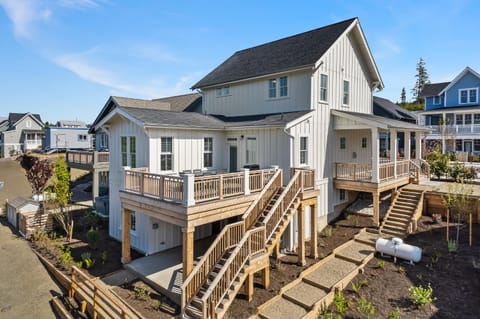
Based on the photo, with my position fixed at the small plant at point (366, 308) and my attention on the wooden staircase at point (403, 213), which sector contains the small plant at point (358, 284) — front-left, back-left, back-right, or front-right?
front-left

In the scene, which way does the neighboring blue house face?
toward the camera

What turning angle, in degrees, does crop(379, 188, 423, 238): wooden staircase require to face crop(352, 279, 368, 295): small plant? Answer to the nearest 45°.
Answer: approximately 45° to its left

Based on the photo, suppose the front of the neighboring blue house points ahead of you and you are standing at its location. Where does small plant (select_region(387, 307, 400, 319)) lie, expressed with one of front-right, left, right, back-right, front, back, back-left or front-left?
front

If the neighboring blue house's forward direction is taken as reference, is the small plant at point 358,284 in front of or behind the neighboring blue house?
in front

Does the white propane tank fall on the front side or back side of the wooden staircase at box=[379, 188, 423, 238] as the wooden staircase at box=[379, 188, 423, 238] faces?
on the front side

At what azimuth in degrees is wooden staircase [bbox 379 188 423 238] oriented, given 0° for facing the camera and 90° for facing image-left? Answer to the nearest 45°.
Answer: approximately 45°

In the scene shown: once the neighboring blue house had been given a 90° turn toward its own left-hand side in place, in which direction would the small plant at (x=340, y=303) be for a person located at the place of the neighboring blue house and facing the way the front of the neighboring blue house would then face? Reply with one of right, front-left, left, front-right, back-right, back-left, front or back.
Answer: right

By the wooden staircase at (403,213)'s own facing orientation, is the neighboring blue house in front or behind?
behind

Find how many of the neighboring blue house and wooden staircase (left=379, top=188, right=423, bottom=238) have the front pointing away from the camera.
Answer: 0

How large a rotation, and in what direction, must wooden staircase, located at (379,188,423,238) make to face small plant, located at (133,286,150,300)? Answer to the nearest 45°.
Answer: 0° — it already faces it

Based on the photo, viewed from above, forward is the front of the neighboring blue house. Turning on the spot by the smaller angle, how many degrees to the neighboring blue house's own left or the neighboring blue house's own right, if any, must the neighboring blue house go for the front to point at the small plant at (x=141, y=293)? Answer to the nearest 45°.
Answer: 0° — it already faces it

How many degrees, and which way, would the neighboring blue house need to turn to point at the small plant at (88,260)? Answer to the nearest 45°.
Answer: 0° — it already faces it

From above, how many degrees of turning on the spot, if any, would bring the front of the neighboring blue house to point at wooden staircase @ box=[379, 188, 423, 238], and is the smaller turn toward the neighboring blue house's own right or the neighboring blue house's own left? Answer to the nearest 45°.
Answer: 0° — it already faces it

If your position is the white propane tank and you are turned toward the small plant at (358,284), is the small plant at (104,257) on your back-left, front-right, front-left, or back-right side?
front-right

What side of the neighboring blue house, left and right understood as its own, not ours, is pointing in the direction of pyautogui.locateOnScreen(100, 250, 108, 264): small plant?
front
